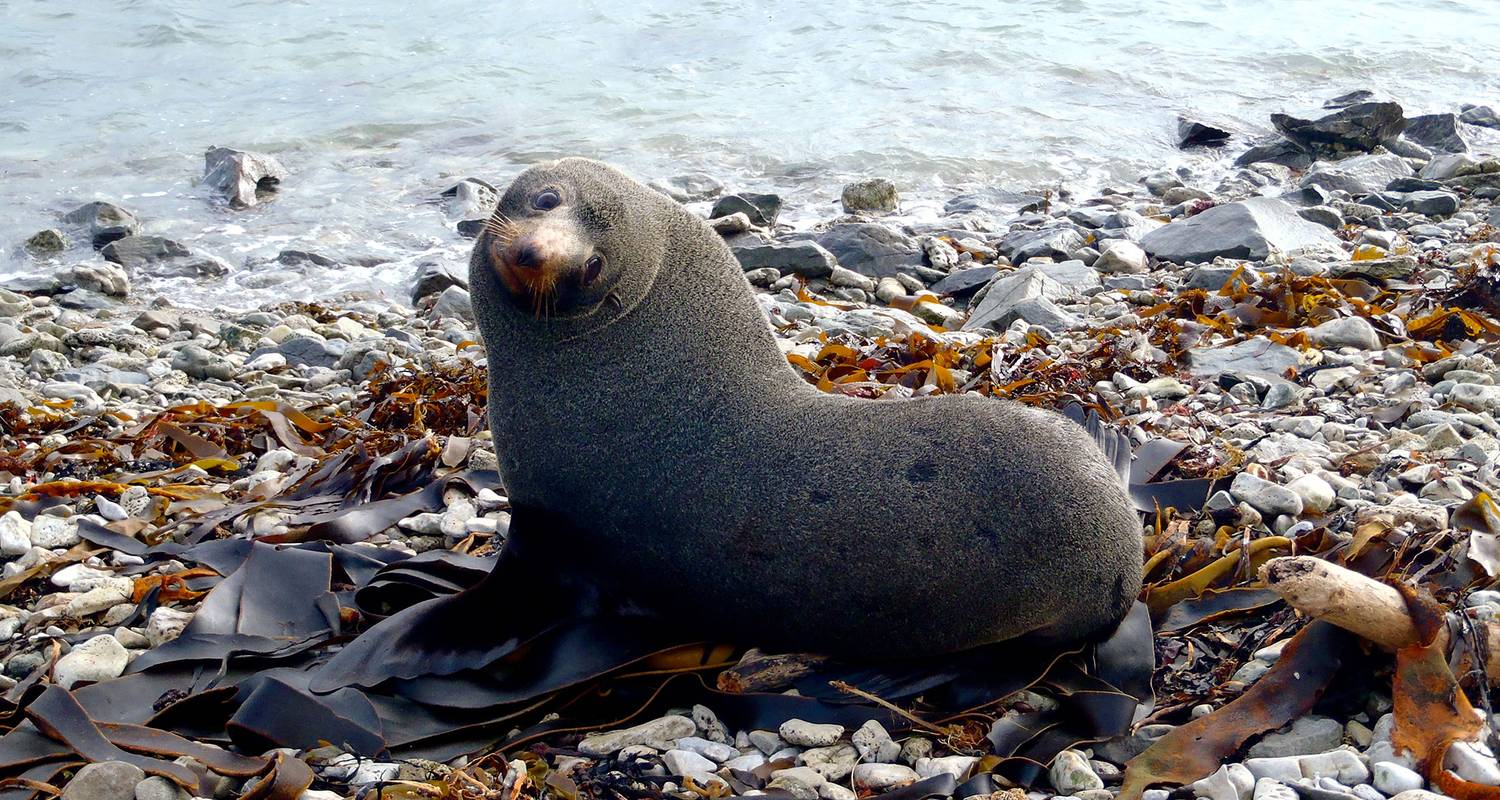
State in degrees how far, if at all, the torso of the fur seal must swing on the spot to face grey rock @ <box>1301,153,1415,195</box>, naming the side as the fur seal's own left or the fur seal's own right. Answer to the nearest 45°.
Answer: approximately 135° to the fur seal's own right

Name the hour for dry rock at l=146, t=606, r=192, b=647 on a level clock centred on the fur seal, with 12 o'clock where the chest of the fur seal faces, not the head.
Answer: The dry rock is roughly at 12 o'clock from the fur seal.

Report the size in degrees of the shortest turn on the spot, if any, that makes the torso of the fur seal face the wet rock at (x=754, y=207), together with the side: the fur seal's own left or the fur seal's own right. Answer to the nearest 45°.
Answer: approximately 90° to the fur seal's own right

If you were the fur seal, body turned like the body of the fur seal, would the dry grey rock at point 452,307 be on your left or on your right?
on your right

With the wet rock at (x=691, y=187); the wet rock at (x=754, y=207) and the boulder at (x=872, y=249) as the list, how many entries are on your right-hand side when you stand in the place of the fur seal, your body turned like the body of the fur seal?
3

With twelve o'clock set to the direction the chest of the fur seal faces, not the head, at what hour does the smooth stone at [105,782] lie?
The smooth stone is roughly at 11 o'clock from the fur seal.

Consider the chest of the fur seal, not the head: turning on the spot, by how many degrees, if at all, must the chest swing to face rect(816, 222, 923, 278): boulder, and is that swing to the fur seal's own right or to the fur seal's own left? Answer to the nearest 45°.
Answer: approximately 90° to the fur seal's own right

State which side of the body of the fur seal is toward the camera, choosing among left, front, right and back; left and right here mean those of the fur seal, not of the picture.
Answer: left

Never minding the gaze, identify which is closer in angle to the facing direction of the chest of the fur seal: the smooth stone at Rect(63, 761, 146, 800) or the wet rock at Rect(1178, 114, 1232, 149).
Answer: the smooth stone

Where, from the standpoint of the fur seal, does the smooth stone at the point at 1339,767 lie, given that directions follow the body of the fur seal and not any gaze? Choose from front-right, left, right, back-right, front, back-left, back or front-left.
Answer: back-left

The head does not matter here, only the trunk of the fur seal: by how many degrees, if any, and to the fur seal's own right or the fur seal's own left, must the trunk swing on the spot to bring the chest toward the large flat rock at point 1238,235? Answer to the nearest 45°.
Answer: approximately 135° to the fur seal's own right

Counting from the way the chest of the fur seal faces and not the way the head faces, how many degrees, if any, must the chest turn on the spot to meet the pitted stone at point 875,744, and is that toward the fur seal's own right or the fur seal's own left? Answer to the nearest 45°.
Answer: approximately 135° to the fur seal's own left
